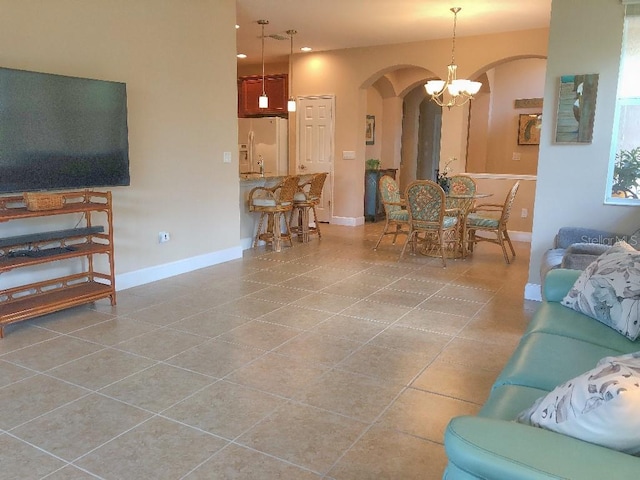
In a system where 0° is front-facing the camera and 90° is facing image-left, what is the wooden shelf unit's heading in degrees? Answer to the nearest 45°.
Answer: approximately 315°

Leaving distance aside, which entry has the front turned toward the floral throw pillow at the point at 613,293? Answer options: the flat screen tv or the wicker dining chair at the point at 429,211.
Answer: the flat screen tv

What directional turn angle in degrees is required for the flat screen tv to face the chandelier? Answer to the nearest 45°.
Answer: approximately 45° to its left

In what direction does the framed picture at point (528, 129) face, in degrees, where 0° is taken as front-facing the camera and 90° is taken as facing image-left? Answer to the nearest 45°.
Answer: approximately 0°

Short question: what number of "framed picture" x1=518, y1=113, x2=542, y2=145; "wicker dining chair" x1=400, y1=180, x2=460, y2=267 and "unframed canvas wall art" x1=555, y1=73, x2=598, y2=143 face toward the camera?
2

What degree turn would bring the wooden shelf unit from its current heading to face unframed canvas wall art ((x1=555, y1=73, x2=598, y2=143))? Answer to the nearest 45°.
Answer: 0° — it already faces it

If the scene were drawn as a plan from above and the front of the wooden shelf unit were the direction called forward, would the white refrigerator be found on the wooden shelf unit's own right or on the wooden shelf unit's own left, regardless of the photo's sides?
on the wooden shelf unit's own left

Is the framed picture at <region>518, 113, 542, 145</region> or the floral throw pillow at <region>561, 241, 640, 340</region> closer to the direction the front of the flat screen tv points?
the floral throw pillow

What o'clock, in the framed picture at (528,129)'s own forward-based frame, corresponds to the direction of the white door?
The white door is roughly at 2 o'clock from the framed picture.

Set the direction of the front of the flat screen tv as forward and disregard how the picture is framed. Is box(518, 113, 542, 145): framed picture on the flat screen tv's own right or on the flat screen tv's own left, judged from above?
on the flat screen tv's own left

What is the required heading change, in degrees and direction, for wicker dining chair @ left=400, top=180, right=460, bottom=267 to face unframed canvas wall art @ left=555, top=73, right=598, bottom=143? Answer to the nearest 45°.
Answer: approximately 90° to its right

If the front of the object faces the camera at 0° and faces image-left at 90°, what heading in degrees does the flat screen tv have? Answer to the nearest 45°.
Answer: approximately 315°
